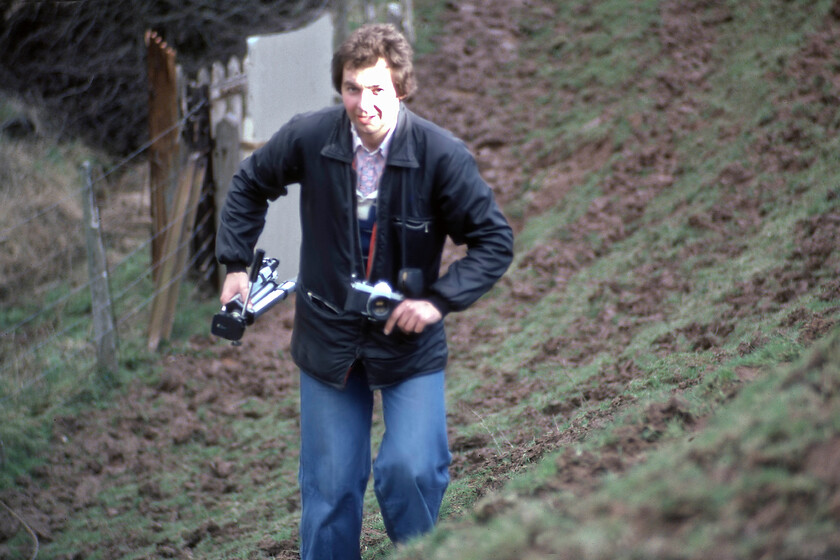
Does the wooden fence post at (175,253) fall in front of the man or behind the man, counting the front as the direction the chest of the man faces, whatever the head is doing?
behind

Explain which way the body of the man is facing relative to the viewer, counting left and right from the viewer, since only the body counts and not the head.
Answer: facing the viewer

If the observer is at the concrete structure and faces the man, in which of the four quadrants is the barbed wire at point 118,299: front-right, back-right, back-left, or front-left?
front-right

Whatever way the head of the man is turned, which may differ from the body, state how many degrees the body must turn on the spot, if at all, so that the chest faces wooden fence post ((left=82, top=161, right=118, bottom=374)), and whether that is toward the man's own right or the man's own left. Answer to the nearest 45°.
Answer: approximately 135° to the man's own right

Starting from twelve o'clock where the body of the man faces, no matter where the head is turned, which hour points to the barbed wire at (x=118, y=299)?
The barbed wire is roughly at 5 o'clock from the man.

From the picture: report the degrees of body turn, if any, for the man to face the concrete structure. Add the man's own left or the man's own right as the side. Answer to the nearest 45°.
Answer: approximately 180°

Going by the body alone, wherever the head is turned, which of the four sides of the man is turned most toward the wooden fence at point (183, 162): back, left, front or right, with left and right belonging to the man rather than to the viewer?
back

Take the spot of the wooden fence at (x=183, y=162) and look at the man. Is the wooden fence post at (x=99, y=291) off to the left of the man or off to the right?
right
